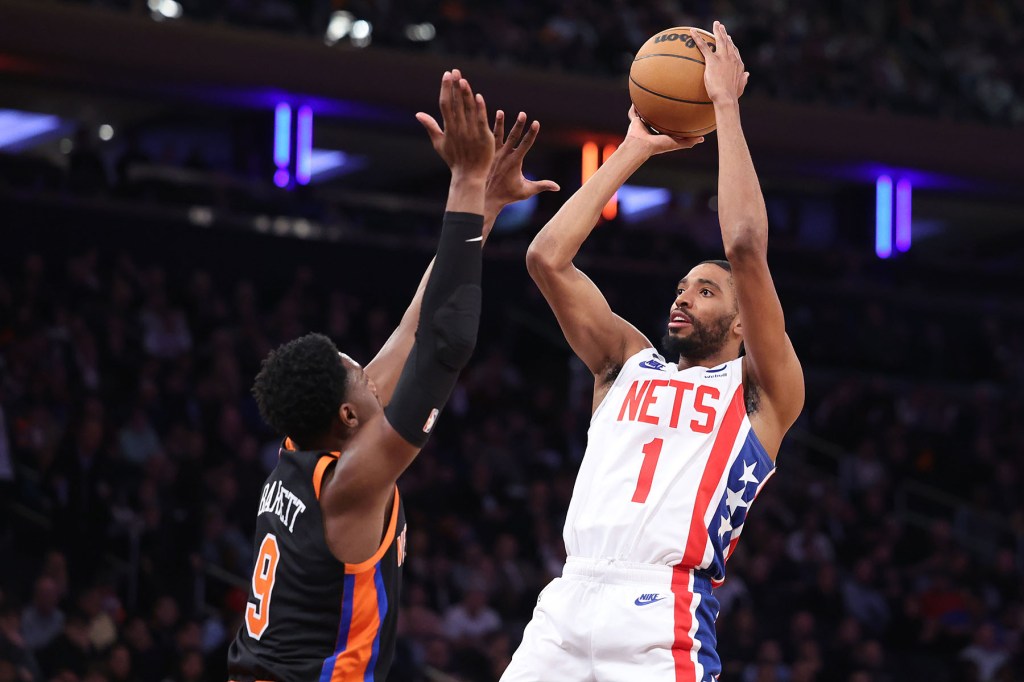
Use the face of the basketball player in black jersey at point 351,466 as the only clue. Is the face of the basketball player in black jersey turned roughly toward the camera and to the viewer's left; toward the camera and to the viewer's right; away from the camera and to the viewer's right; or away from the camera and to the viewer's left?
away from the camera and to the viewer's right

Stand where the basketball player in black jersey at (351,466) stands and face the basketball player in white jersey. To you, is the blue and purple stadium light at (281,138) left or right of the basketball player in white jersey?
left

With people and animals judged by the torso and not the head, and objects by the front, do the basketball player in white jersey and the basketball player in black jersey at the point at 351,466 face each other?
yes

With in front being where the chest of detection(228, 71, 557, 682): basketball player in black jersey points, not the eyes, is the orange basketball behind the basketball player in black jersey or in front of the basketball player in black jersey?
in front

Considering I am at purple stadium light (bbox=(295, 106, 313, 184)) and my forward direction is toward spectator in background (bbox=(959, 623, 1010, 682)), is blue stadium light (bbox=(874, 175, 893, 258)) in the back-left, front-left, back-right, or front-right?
front-left

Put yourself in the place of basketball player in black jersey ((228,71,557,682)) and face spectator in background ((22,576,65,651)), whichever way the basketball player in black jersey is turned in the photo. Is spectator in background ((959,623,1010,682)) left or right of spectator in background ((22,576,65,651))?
right

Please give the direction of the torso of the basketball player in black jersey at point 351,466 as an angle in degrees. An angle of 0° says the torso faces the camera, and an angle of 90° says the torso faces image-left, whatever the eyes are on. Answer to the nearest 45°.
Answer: approximately 225°

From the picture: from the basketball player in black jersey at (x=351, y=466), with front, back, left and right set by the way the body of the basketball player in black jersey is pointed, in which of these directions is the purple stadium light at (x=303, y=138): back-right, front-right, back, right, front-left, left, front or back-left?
front-left

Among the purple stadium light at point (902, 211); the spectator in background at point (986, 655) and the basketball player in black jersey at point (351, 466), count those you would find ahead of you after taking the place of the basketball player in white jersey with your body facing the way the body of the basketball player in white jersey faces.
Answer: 1

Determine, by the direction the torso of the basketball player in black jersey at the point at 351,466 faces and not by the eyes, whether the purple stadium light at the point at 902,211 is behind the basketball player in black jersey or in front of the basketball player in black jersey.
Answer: in front

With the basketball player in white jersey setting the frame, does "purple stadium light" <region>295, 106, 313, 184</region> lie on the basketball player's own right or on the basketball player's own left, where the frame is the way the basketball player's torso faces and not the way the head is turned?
on the basketball player's own right

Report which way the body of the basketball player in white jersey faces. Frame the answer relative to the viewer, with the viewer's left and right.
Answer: facing the viewer and to the left of the viewer

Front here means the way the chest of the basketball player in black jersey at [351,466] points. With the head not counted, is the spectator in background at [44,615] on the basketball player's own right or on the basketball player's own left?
on the basketball player's own left

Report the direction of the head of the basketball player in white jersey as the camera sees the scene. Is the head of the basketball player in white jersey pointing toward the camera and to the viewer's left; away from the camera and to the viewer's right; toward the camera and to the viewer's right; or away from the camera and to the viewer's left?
toward the camera and to the viewer's left

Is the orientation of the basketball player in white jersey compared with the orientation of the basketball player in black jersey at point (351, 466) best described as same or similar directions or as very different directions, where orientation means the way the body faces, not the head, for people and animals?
very different directions

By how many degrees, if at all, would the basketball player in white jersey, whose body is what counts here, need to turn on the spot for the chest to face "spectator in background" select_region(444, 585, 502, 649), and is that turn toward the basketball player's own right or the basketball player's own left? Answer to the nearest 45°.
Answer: approximately 135° to the basketball player's own right

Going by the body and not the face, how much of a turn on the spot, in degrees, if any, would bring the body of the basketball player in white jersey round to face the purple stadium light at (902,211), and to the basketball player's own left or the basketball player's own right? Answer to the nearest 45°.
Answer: approximately 135° to the basketball player's own right

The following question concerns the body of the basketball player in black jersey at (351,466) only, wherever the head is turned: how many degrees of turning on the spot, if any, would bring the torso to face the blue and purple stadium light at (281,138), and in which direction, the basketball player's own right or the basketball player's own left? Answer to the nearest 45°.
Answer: approximately 45° to the basketball player's own left
